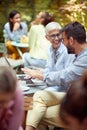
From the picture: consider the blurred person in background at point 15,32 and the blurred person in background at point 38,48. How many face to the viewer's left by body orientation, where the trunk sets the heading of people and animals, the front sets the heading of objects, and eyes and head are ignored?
1

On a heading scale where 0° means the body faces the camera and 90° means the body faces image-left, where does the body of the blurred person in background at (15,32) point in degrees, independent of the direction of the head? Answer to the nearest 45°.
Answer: approximately 315°

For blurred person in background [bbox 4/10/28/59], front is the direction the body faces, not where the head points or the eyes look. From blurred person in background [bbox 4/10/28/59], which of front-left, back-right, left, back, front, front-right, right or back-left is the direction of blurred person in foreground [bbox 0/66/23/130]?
front-right

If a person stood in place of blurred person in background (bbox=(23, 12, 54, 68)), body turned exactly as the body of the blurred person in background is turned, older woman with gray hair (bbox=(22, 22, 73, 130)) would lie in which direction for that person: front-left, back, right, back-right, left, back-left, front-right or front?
left

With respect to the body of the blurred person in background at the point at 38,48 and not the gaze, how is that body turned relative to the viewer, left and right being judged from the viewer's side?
facing to the left of the viewer
